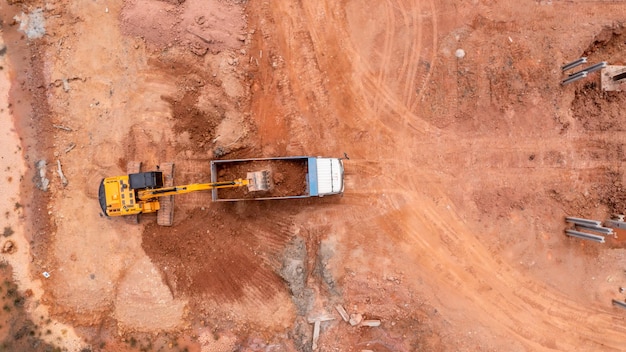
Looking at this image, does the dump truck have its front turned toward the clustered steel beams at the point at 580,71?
yes

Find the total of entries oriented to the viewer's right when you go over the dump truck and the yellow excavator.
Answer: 2

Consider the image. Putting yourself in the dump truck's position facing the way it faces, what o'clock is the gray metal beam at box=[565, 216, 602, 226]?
The gray metal beam is roughly at 12 o'clock from the dump truck.

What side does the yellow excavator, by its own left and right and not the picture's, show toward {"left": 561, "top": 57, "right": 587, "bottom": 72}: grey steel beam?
front

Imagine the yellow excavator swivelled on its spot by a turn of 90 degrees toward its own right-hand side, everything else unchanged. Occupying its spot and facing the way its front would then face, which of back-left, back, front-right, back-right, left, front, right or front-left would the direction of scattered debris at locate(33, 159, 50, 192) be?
back-right

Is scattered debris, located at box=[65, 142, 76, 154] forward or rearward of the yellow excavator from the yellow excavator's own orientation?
rearward

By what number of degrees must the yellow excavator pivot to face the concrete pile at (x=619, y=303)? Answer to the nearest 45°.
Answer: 0° — it already faces it

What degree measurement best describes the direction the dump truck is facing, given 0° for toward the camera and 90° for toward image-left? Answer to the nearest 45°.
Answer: approximately 270°

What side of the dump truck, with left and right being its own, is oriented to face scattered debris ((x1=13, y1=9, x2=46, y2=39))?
back

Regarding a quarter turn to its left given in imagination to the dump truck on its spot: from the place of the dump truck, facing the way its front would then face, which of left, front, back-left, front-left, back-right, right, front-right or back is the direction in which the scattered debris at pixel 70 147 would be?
left

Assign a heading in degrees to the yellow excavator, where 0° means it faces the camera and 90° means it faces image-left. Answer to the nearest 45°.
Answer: approximately 270°

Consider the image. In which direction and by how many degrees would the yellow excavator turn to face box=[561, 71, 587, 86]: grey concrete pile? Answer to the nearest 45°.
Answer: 0° — it already faces it

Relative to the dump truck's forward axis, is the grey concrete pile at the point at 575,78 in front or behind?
in front

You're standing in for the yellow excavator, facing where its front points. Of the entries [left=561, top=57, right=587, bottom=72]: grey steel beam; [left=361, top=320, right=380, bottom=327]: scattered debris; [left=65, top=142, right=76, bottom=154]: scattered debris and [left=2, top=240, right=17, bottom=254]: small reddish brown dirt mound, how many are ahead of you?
2
